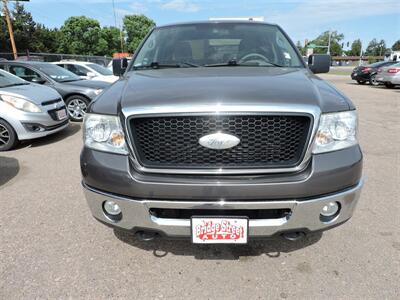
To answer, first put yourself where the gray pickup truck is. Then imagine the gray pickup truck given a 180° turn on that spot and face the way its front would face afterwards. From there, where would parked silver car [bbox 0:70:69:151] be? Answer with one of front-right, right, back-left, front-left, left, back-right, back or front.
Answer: front-left

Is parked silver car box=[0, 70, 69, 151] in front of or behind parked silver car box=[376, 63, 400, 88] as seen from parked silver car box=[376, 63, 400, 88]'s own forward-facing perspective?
behind

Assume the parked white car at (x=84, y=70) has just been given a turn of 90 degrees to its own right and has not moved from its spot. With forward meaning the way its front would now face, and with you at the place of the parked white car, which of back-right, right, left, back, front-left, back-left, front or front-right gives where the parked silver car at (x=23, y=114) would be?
front-left

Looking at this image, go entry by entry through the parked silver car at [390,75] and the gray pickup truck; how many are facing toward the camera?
1

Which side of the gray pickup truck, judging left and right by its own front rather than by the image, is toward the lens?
front

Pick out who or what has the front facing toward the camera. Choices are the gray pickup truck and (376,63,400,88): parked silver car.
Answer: the gray pickup truck

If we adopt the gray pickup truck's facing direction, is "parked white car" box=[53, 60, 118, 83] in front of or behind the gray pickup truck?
behind

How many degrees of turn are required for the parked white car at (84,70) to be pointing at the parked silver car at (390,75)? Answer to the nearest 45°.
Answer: approximately 45° to its left

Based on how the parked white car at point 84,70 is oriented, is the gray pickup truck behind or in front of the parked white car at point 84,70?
in front

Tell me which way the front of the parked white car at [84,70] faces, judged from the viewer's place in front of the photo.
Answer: facing the viewer and to the right of the viewer

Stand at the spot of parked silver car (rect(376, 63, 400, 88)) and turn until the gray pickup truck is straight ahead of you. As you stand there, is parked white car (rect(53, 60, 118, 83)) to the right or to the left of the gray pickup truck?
right

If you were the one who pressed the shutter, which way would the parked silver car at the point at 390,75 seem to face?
facing away from the viewer and to the right of the viewer
